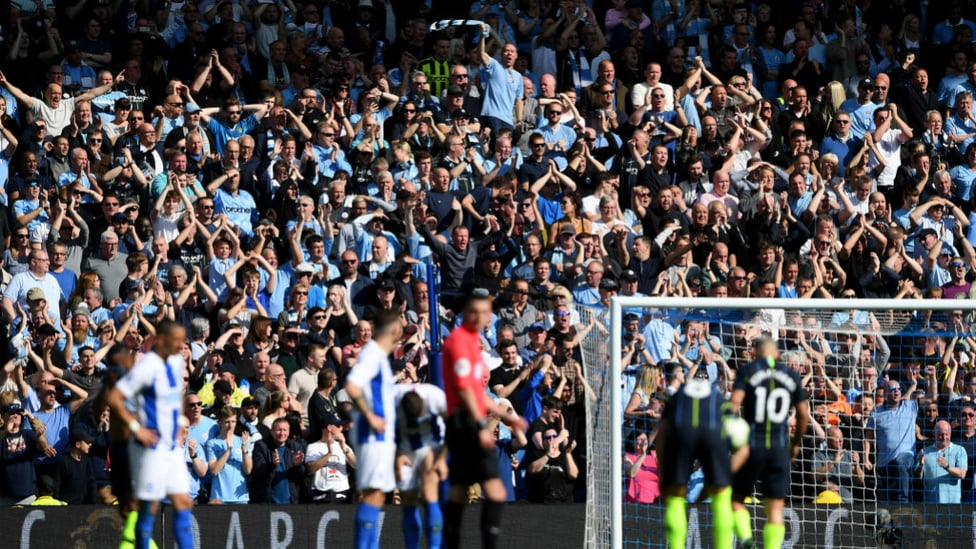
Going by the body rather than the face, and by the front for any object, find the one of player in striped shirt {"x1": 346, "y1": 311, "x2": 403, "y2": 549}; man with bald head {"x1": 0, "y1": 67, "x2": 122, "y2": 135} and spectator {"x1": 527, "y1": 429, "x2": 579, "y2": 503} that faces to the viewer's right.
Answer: the player in striped shirt

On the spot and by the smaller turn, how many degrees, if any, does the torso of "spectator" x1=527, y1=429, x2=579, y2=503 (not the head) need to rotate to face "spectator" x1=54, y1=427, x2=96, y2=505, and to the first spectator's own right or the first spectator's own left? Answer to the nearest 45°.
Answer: approximately 90° to the first spectator's own right

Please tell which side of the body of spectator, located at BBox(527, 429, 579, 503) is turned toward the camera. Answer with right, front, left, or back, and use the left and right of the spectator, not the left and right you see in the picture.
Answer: front

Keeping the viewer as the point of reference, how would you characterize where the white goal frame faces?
facing the viewer

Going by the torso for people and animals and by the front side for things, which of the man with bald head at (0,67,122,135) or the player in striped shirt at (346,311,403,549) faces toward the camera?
the man with bald head

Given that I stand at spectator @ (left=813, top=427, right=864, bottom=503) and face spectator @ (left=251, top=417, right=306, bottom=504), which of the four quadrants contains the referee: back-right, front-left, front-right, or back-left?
front-left

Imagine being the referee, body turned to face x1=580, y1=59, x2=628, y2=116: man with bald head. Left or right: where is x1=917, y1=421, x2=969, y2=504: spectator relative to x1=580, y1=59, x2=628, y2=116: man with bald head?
right
